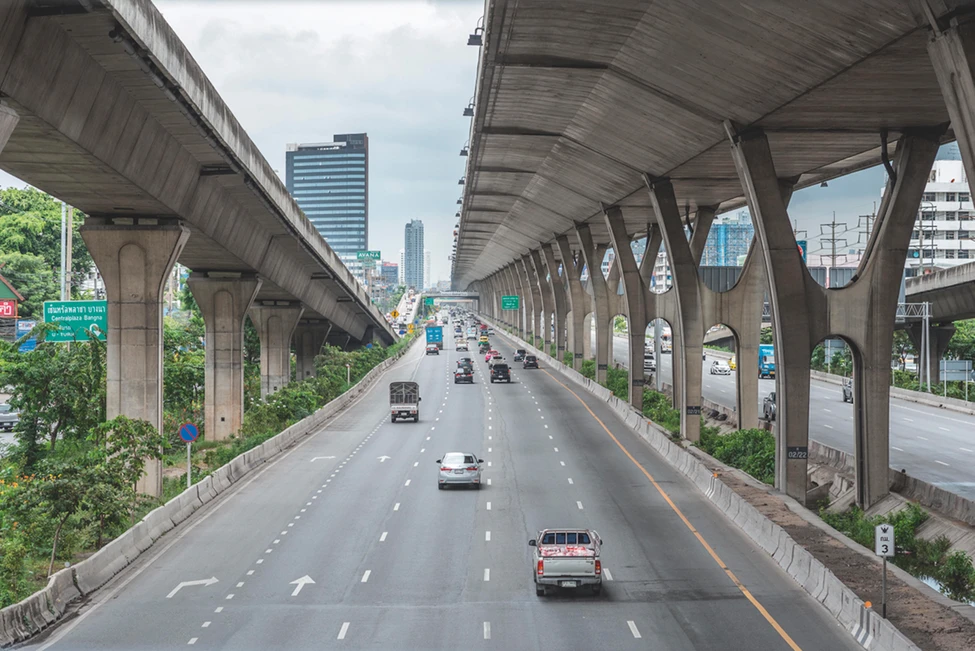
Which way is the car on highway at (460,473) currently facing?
away from the camera

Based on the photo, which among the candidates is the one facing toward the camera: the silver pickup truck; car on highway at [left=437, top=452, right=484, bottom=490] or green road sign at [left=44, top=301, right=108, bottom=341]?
the green road sign

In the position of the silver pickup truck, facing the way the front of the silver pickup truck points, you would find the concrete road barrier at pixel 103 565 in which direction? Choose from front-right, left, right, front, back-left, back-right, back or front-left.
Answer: left

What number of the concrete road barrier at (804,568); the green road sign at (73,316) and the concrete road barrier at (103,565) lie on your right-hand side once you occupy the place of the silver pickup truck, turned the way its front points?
1

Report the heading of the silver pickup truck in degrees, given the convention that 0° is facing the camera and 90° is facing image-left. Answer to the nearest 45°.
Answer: approximately 180°

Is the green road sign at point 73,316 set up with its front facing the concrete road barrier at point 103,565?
yes

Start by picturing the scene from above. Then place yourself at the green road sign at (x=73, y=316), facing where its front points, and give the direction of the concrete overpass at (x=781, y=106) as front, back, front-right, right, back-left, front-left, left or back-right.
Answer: front-left

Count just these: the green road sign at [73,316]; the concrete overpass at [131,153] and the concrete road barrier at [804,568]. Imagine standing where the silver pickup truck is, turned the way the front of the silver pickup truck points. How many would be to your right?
1

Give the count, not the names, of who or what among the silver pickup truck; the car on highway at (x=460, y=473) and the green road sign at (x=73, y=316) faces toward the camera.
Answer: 1

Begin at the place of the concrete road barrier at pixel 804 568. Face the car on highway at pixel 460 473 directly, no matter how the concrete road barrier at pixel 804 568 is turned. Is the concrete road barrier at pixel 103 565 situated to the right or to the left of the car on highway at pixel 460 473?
left

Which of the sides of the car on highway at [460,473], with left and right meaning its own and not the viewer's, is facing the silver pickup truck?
back

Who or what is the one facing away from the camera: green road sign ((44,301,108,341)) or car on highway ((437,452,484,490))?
the car on highway
